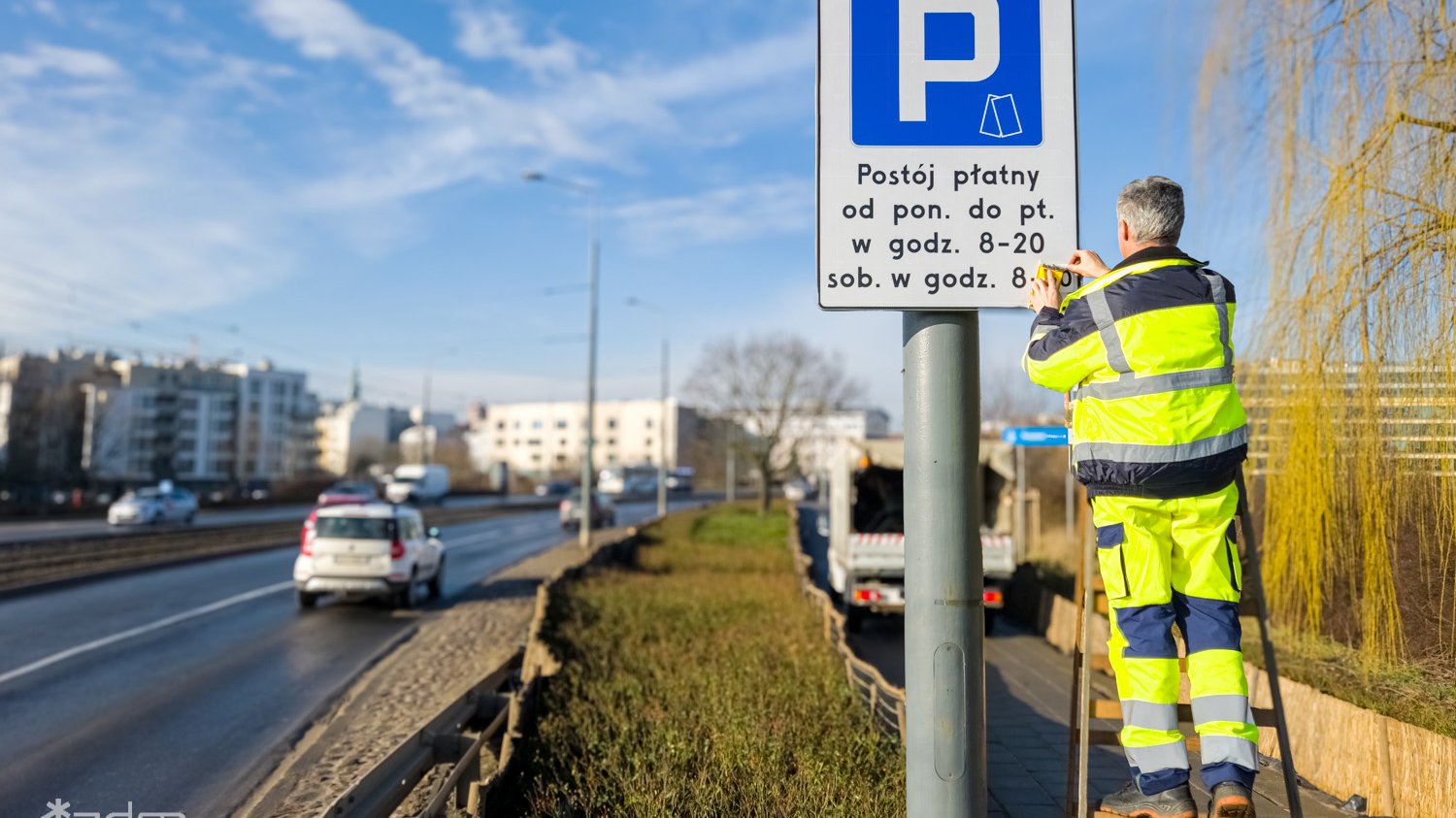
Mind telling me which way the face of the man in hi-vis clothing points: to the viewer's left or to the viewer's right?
to the viewer's left

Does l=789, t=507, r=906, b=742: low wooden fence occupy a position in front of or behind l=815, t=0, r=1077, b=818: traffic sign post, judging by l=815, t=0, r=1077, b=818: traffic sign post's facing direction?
behind

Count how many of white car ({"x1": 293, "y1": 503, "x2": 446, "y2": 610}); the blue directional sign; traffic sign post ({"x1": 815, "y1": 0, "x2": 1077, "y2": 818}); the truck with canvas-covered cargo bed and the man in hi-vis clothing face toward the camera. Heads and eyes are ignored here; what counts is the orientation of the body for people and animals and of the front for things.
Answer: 2

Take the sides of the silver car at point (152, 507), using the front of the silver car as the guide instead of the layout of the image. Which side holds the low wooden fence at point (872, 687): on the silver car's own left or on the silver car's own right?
on the silver car's own left

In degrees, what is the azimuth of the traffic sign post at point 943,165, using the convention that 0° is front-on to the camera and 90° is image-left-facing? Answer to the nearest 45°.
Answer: approximately 0°

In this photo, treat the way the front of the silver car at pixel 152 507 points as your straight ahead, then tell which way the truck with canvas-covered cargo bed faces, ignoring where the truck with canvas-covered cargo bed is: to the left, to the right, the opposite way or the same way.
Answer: the opposite way

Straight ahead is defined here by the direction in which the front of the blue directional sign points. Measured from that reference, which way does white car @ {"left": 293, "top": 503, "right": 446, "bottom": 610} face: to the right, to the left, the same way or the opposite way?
the opposite way

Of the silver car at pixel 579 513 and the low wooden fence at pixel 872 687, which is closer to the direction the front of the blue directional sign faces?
the low wooden fence

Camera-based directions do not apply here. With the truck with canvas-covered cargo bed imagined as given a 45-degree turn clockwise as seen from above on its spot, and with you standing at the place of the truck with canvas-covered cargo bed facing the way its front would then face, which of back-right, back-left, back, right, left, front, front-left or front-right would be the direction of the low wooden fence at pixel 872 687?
back-right

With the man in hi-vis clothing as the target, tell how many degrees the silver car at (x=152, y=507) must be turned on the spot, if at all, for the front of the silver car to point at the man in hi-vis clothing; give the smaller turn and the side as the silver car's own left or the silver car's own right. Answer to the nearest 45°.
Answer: approximately 45° to the silver car's own left

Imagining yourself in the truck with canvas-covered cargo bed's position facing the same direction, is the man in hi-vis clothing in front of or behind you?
behind

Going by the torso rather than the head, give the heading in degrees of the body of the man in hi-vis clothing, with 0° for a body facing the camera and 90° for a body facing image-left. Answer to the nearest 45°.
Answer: approximately 135°

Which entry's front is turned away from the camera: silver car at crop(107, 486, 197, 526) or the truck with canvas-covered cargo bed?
the truck with canvas-covered cargo bed

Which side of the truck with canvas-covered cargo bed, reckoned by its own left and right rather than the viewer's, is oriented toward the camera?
back
